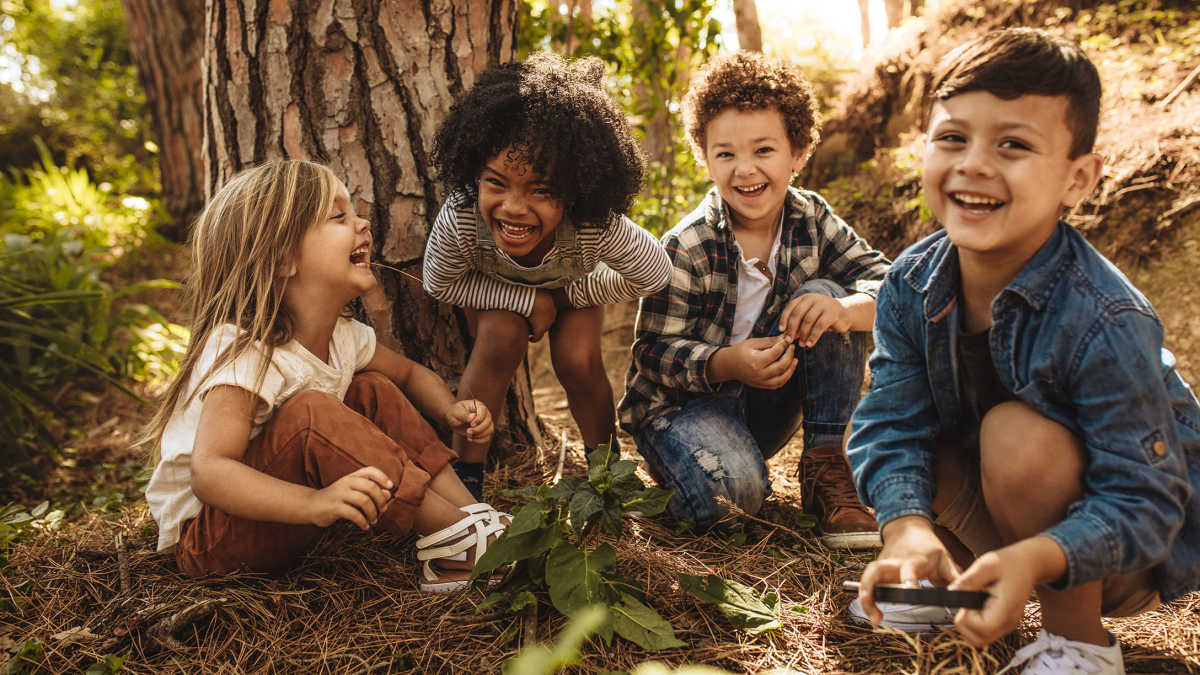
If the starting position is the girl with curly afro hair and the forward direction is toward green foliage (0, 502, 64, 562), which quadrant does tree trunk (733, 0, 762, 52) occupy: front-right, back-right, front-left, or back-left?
back-right

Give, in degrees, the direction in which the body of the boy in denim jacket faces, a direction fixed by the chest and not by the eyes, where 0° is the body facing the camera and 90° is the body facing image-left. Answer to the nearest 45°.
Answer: approximately 45°

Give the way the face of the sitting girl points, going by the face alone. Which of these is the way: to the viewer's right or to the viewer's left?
to the viewer's right

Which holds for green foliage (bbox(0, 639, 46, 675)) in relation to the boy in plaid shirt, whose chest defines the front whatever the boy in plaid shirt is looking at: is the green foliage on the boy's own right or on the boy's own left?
on the boy's own right

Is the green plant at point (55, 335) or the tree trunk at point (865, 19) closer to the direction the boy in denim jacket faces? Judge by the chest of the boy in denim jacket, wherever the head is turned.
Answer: the green plant

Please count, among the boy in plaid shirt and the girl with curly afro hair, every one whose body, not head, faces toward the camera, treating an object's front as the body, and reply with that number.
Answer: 2

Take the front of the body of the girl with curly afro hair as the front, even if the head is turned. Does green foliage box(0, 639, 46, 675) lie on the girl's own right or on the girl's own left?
on the girl's own right

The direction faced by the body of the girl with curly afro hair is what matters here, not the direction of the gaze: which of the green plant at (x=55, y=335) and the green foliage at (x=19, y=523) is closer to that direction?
the green foliage

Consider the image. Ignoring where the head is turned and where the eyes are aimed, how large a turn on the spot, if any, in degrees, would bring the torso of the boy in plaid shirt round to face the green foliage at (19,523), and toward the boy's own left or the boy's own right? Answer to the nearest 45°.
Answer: approximately 90° to the boy's own right

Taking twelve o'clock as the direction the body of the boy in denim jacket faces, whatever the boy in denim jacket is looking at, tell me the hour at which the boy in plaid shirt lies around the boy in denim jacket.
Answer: The boy in plaid shirt is roughly at 3 o'clock from the boy in denim jacket.
